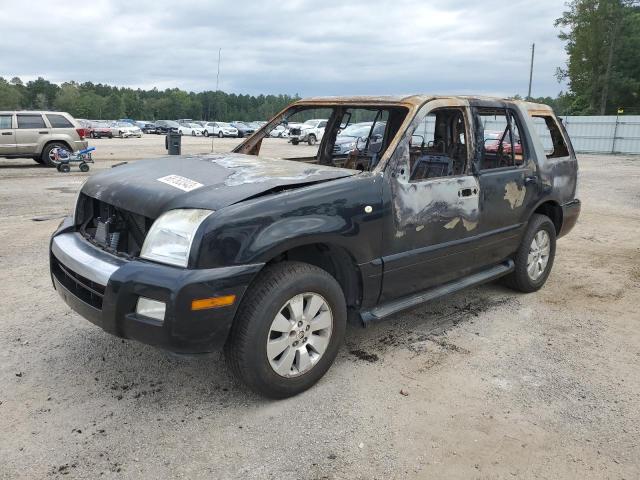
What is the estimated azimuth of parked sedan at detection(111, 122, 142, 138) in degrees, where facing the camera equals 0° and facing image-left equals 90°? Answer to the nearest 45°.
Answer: approximately 315°

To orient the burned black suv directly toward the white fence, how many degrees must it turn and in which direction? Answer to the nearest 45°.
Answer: approximately 180°

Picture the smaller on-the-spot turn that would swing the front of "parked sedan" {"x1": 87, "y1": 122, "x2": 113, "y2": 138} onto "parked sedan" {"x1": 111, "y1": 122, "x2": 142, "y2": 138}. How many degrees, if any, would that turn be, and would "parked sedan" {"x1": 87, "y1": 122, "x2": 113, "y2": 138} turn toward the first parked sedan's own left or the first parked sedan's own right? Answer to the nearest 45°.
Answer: approximately 90° to the first parked sedan's own left
